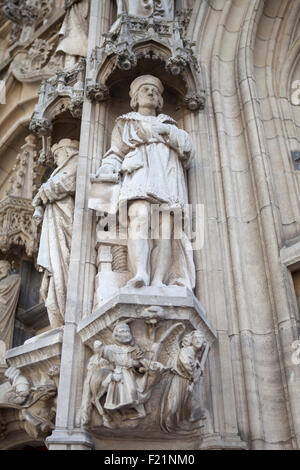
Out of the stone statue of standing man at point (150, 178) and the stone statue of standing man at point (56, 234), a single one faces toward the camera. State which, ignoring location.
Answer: the stone statue of standing man at point (150, 178)

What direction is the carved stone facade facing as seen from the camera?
toward the camera

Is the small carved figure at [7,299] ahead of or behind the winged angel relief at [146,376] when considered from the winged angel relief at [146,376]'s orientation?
behind

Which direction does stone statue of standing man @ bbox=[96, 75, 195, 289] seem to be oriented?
toward the camera

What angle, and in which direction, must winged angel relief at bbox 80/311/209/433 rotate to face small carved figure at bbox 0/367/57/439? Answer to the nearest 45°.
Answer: approximately 135° to its right
